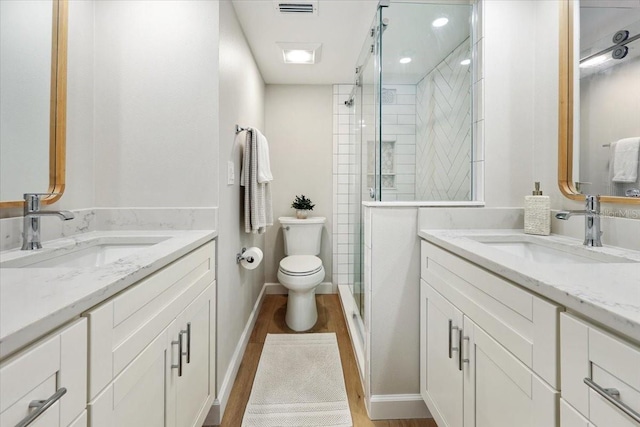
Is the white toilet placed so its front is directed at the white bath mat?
yes

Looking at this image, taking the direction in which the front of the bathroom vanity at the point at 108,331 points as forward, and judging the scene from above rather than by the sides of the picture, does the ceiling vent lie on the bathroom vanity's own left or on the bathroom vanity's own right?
on the bathroom vanity's own left

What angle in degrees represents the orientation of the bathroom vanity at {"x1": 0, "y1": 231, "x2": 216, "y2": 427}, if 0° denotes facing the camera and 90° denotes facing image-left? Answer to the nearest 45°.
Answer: approximately 315°

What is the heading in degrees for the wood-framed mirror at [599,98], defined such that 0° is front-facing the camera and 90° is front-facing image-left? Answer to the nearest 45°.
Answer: approximately 45°
